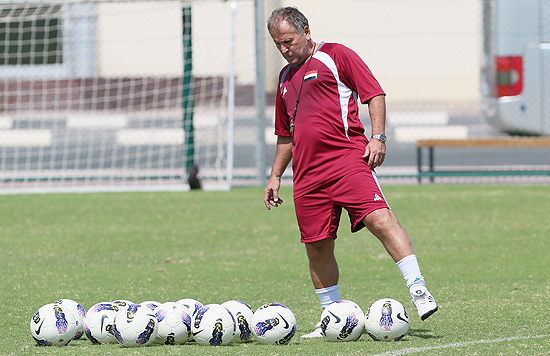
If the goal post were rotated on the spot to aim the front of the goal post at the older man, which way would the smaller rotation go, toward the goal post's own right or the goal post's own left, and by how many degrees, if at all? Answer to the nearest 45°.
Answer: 0° — it already faces them

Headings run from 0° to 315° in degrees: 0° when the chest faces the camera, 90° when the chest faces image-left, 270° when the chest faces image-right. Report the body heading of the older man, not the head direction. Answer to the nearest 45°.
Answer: approximately 45°

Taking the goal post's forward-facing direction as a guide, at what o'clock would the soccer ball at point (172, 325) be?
The soccer ball is roughly at 12 o'clock from the goal post.

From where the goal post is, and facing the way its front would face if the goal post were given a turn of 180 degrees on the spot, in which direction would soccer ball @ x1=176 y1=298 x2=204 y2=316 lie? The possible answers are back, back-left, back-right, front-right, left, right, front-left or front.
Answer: back

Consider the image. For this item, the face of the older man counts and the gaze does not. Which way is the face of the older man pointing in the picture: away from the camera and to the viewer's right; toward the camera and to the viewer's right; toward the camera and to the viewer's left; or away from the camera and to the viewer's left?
toward the camera and to the viewer's left

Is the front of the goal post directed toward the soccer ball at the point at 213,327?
yes

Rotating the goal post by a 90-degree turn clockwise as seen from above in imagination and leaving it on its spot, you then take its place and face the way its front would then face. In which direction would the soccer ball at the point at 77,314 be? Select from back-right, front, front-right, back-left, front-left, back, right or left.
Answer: left

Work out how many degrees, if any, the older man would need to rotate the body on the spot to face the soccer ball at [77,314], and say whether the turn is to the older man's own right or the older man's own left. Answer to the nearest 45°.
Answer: approximately 45° to the older man's own right

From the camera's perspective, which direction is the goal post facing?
toward the camera

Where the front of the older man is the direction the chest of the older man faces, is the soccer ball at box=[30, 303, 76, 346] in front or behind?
in front

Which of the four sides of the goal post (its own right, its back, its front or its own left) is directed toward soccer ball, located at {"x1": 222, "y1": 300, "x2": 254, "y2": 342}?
front

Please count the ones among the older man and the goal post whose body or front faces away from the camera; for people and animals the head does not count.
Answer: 0

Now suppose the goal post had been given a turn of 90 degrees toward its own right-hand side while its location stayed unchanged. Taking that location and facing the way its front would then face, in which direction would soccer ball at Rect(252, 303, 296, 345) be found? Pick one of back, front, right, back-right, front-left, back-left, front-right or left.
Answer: left
